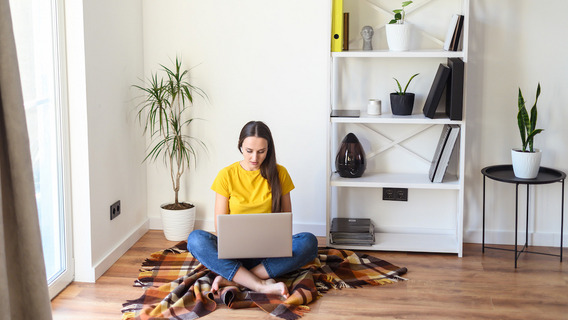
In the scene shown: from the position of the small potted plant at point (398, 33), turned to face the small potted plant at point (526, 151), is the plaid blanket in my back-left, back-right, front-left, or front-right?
back-right

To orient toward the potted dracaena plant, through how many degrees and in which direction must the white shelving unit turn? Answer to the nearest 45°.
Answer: approximately 90° to its right

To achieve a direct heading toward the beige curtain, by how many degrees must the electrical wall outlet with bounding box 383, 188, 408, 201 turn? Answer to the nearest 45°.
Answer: approximately 45° to its right

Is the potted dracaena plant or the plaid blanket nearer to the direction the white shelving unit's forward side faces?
the plaid blanket

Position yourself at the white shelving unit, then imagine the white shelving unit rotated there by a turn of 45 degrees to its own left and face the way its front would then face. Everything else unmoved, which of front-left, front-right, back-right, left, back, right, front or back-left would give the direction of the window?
right

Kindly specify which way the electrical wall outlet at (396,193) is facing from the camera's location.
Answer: facing the viewer

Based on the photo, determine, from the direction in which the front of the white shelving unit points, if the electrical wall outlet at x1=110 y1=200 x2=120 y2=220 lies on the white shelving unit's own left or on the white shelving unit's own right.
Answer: on the white shelving unit's own right

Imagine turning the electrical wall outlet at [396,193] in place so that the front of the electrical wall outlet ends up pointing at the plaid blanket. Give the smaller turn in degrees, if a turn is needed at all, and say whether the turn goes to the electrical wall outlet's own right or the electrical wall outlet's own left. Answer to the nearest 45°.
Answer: approximately 45° to the electrical wall outlet's own right

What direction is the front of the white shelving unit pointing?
toward the camera

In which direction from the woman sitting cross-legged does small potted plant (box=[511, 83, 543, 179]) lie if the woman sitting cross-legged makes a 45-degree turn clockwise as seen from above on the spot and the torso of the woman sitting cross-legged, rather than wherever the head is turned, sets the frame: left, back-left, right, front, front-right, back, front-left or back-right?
back-left

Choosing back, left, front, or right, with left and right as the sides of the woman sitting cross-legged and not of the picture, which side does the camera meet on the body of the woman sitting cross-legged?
front

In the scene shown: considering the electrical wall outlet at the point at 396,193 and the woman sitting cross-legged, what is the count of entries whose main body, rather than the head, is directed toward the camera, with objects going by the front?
2
